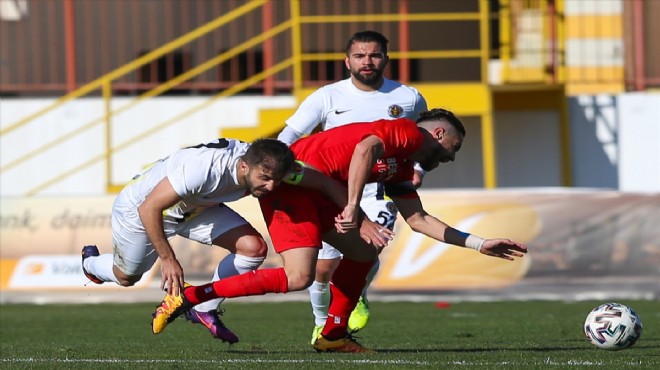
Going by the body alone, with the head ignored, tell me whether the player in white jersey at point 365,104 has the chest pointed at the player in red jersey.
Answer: yes

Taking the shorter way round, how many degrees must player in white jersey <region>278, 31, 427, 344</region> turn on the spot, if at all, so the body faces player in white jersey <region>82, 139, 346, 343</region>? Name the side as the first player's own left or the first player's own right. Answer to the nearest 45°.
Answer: approximately 45° to the first player's own right

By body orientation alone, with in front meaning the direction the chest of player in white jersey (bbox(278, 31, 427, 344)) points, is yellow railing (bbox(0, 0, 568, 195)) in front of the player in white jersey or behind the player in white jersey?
behind

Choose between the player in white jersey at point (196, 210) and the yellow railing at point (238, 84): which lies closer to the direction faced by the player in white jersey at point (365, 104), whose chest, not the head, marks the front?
the player in white jersey

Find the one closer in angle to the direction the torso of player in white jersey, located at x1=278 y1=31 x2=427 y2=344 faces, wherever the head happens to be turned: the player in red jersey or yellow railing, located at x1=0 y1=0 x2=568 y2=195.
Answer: the player in red jersey

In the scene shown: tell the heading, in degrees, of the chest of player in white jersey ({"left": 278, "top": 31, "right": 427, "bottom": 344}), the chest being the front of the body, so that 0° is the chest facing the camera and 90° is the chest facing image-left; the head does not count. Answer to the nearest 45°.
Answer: approximately 0°

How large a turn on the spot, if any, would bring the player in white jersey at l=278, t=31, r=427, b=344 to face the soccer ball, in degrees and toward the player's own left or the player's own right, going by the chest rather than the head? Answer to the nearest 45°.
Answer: approximately 45° to the player's own left

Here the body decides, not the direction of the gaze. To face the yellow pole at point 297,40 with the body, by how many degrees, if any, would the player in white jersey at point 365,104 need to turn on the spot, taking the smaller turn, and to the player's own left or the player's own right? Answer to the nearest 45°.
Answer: approximately 180°

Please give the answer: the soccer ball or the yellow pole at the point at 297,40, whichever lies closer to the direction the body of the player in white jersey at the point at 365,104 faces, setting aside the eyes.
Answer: the soccer ball
